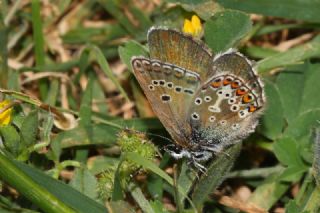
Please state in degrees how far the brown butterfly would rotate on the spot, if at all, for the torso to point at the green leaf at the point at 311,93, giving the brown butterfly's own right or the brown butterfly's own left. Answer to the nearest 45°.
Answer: approximately 135° to the brown butterfly's own right

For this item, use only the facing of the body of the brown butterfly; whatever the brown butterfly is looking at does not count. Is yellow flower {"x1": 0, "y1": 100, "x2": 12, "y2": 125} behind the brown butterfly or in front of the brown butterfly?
in front

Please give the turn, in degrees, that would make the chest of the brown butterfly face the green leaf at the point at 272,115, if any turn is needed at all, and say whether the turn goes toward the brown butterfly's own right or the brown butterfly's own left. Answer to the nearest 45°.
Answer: approximately 135° to the brown butterfly's own right

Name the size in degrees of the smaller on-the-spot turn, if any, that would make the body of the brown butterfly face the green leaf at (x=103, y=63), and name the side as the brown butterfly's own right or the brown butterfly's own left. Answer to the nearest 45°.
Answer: approximately 45° to the brown butterfly's own right

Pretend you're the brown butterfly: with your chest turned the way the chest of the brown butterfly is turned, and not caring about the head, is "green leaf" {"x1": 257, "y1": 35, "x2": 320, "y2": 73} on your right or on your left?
on your right

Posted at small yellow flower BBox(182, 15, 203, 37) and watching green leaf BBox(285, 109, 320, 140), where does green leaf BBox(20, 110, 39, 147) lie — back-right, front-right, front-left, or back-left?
back-right

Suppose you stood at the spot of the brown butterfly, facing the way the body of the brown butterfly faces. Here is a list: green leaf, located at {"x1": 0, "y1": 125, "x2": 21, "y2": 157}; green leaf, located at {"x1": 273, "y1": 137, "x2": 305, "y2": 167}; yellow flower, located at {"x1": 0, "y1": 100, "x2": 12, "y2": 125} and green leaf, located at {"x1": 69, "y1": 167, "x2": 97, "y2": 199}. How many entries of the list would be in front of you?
3

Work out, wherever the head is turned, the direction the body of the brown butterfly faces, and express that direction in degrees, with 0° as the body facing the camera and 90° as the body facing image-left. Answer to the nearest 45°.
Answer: approximately 90°

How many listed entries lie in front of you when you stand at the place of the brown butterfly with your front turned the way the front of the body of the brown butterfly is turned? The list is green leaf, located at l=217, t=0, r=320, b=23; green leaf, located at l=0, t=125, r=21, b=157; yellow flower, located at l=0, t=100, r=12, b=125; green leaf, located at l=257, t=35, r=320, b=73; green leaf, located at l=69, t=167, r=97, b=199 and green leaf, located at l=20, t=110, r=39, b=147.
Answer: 4

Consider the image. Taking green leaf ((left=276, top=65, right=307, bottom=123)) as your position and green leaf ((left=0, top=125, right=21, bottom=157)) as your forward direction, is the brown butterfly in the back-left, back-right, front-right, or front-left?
front-left
